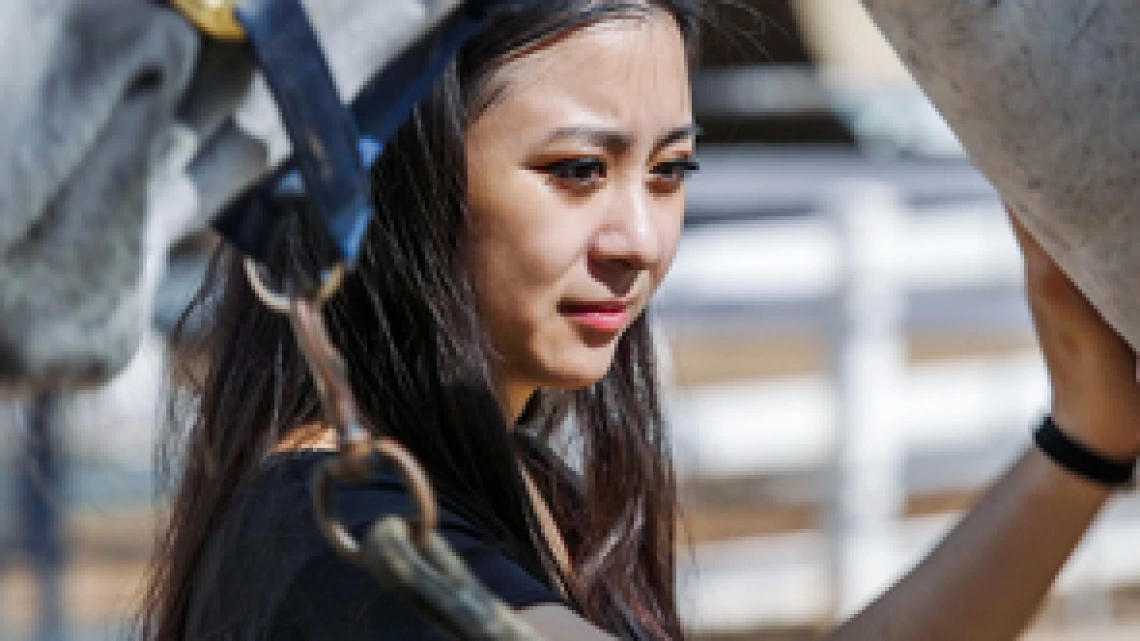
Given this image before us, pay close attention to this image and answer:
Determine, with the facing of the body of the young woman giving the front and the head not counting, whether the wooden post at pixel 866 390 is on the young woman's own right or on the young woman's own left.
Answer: on the young woman's own left

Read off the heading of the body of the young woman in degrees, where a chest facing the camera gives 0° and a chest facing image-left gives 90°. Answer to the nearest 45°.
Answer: approximately 315°

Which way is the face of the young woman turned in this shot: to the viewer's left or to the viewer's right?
to the viewer's right
